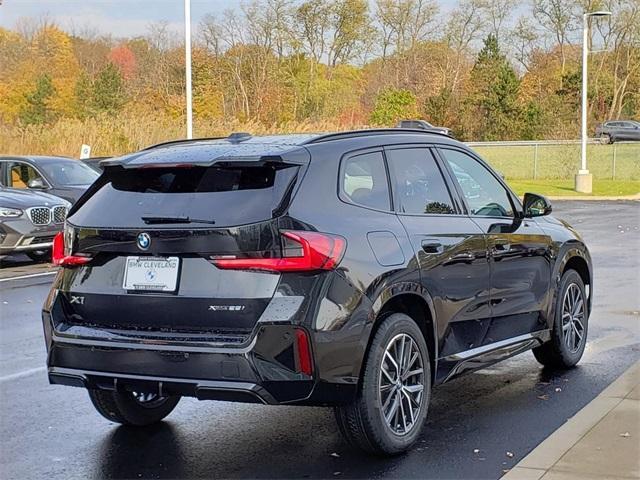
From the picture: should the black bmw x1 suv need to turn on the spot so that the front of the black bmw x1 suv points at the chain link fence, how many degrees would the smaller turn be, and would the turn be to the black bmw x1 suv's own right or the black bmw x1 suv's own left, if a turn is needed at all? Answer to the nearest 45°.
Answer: approximately 45° to the black bmw x1 suv's own left

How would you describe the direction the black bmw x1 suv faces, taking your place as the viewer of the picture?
facing away from the viewer and to the right of the viewer
